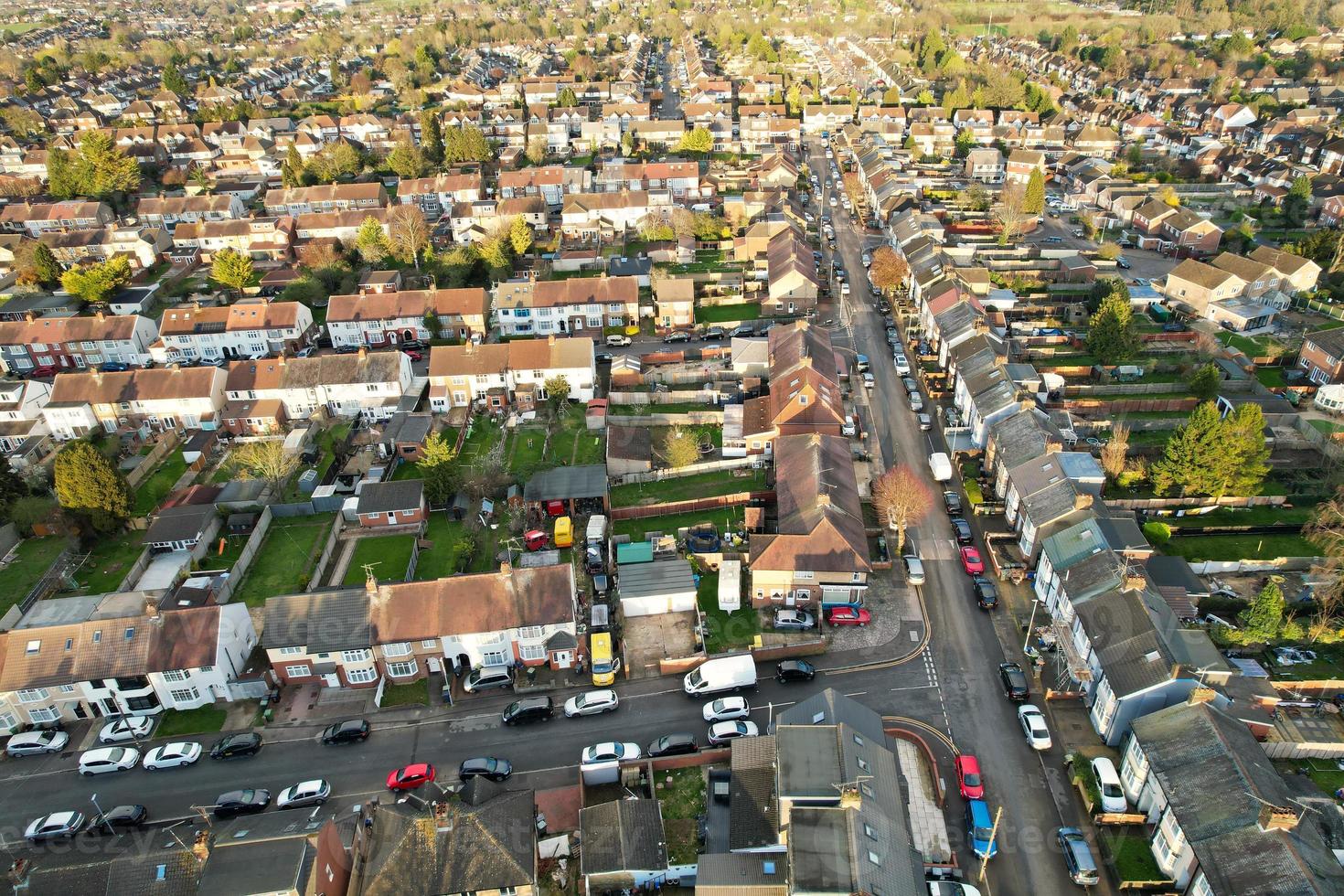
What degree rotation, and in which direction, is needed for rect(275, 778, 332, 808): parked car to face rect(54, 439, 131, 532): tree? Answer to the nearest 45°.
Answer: approximately 90° to its right

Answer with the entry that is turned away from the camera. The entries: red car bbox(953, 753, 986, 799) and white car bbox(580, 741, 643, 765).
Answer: the red car

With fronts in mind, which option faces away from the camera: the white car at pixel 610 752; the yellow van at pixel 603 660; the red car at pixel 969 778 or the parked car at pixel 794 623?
the red car

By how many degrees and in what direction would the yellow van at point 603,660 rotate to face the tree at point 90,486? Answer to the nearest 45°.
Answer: approximately 135° to its right

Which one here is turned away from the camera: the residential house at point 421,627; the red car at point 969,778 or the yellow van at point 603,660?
the red car

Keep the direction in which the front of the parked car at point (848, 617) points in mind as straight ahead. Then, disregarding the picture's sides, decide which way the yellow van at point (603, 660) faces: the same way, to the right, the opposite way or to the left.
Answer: to the right

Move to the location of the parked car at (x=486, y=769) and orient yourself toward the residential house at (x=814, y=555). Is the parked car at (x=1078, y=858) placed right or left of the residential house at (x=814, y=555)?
right

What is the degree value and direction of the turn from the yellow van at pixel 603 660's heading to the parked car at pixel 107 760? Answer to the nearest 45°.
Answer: approximately 90° to its right

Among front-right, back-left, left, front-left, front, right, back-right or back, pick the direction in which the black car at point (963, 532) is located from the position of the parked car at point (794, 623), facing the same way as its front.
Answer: front-left

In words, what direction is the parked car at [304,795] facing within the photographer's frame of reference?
facing to the left of the viewer

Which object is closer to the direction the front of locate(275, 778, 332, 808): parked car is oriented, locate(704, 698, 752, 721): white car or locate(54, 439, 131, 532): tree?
the tree

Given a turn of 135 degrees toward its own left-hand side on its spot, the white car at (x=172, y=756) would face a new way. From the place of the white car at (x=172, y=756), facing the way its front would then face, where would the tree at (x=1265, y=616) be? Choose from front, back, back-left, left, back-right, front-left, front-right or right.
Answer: front

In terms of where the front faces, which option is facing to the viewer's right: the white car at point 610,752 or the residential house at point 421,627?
the white car

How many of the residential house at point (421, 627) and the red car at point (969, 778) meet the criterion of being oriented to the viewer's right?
0
